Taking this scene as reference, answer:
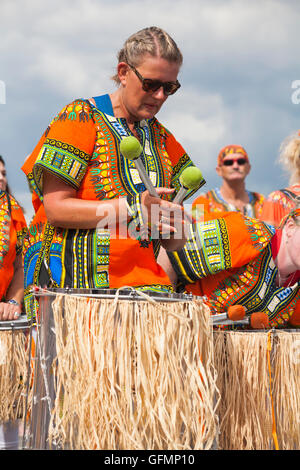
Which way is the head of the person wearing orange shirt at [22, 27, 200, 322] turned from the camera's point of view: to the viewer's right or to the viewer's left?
to the viewer's right

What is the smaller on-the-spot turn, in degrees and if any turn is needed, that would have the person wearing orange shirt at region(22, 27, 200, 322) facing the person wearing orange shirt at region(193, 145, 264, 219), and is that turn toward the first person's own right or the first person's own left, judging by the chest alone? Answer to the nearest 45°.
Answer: approximately 135° to the first person's own left

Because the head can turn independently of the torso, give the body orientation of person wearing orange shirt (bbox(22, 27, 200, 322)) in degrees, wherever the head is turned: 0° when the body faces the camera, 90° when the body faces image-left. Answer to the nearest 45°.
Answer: approximately 315°

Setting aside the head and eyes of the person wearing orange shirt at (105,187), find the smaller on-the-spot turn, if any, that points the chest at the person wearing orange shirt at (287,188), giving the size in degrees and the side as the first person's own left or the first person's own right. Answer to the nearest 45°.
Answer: approximately 90° to the first person's own left

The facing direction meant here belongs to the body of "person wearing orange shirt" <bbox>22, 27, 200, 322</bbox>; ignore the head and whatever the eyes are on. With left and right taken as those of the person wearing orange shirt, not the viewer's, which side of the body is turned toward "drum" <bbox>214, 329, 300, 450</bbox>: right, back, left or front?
left

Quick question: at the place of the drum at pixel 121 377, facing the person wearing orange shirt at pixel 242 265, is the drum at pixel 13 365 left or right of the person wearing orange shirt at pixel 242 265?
left

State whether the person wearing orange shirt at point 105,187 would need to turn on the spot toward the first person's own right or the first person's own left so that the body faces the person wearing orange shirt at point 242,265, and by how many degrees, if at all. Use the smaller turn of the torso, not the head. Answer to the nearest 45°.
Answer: approximately 90° to the first person's own left
